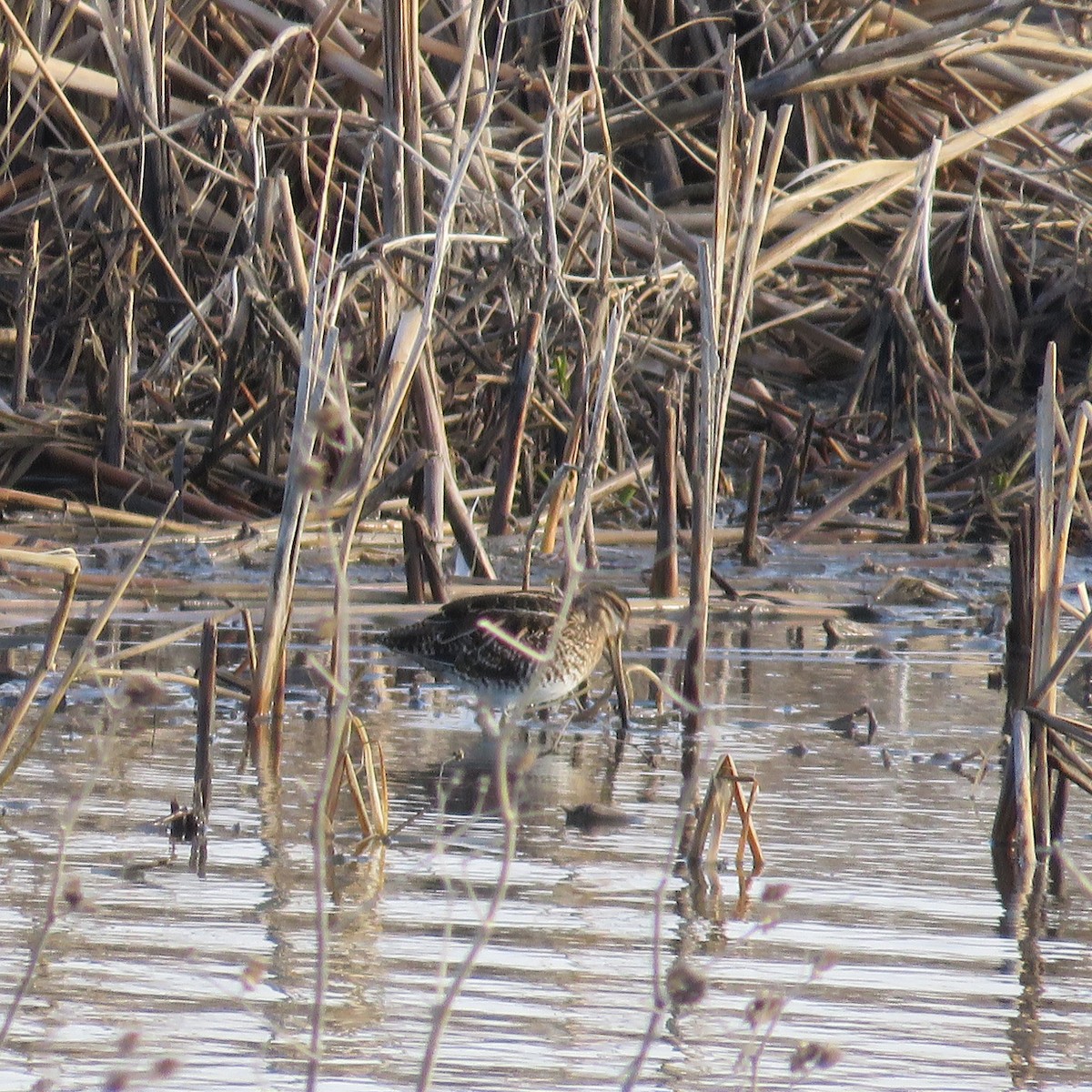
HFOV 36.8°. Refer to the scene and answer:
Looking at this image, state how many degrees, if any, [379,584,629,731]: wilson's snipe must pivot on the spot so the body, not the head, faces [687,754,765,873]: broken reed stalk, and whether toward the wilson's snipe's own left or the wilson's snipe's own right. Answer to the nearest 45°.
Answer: approximately 90° to the wilson's snipe's own right

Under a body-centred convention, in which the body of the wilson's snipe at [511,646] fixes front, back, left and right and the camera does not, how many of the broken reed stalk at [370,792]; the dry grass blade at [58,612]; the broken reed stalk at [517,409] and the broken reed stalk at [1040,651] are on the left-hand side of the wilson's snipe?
1

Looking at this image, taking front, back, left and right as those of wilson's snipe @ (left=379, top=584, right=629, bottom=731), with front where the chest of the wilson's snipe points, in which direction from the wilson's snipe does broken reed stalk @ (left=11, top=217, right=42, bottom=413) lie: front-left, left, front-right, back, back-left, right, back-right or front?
back-left

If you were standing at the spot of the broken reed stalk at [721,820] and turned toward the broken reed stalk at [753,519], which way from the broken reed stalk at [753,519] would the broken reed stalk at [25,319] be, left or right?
left

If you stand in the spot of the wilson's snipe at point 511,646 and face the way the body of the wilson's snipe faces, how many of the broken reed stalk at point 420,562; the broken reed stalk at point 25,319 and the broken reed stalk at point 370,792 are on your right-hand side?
1

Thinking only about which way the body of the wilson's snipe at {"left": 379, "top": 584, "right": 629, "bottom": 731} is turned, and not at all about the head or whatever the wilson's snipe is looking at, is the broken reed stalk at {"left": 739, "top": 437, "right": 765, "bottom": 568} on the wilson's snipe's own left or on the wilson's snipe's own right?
on the wilson's snipe's own left

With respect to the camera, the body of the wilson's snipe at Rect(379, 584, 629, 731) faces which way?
to the viewer's right

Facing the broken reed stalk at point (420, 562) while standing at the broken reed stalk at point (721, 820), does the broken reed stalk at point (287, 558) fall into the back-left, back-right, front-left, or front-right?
front-left

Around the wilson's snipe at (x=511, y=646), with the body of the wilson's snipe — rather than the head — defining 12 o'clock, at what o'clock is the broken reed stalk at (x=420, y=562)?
The broken reed stalk is roughly at 8 o'clock from the wilson's snipe.

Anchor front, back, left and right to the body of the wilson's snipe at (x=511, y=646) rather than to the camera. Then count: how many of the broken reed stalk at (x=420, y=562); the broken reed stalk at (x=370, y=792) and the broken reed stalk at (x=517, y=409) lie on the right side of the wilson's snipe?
1
